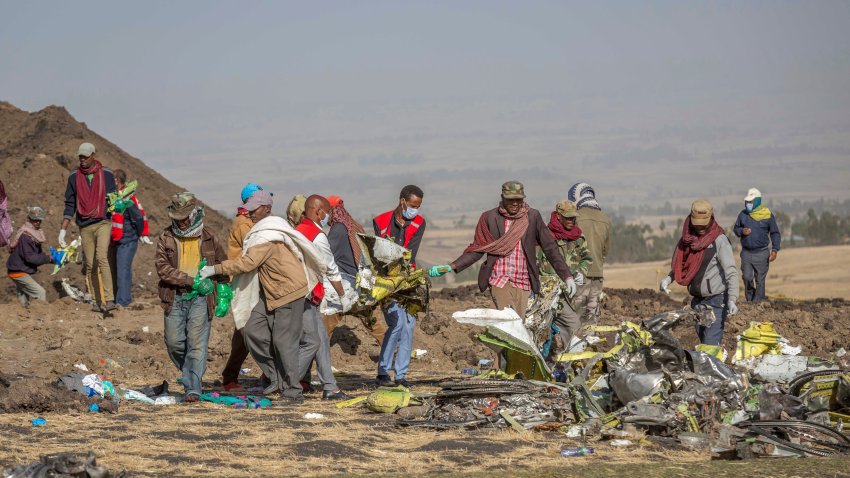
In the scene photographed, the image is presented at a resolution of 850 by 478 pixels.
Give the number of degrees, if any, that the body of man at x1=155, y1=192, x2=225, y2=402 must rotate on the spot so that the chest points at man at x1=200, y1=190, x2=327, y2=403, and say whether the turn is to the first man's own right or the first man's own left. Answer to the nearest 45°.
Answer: approximately 90° to the first man's own left

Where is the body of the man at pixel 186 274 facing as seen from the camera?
toward the camera

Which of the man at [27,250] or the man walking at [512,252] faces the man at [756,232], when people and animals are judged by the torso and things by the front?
the man at [27,250]

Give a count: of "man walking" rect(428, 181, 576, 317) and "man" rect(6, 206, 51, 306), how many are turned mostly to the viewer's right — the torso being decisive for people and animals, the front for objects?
1

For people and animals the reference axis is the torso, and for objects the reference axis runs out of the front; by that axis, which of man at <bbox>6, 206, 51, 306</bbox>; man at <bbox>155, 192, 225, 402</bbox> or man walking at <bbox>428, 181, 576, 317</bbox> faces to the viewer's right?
man at <bbox>6, 206, 51, 306</bbox>

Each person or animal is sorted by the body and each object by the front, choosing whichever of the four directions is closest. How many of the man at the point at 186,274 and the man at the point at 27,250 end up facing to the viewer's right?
1

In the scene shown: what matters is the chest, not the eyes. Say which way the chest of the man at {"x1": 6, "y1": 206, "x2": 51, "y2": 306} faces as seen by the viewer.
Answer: to the viewer's right

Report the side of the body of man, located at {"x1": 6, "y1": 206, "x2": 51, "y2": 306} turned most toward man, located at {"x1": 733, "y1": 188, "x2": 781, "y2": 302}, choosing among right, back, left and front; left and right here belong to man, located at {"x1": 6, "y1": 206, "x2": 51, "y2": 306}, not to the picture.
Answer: front

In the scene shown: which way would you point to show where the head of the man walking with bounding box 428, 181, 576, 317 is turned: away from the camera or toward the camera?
toward the camera

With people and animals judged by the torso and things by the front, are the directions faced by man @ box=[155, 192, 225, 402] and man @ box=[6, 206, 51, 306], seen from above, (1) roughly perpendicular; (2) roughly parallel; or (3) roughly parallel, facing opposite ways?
roughly perpendicular

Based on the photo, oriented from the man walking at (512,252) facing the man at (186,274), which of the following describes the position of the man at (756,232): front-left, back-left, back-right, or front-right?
back-right

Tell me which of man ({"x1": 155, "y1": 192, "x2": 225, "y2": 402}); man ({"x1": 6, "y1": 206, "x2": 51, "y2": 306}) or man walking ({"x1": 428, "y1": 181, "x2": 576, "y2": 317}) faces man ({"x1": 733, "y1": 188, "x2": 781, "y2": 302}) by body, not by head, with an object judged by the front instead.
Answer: man ({"x1": 6, "y1": 206, "x2": 51, "y2": 306})

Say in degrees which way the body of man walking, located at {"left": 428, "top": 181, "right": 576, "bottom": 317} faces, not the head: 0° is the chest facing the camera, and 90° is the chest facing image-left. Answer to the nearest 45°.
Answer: approximately 0°

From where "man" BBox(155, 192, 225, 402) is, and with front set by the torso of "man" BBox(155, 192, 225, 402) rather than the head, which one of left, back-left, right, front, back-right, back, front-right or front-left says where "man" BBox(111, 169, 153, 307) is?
back

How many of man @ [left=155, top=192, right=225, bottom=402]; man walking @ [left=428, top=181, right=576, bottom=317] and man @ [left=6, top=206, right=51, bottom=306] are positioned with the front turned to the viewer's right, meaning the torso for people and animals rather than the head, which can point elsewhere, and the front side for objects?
1

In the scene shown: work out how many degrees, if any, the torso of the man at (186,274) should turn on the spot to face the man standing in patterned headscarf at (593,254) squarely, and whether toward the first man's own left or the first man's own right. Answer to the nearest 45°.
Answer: approximately 90° to the first man's own left
